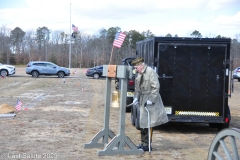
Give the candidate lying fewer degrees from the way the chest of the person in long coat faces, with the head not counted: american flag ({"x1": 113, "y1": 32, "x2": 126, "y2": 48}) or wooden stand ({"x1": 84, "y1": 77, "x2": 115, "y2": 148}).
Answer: the wooden stand

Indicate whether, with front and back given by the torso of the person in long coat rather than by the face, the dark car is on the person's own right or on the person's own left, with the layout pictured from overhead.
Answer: on the person's own right

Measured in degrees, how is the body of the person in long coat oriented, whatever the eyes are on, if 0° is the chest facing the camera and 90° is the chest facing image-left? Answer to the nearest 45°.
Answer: approximately 45°

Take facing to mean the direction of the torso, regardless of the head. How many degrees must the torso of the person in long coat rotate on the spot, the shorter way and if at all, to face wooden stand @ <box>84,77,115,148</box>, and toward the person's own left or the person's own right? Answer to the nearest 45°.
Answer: approximately 45° to the person's own right
